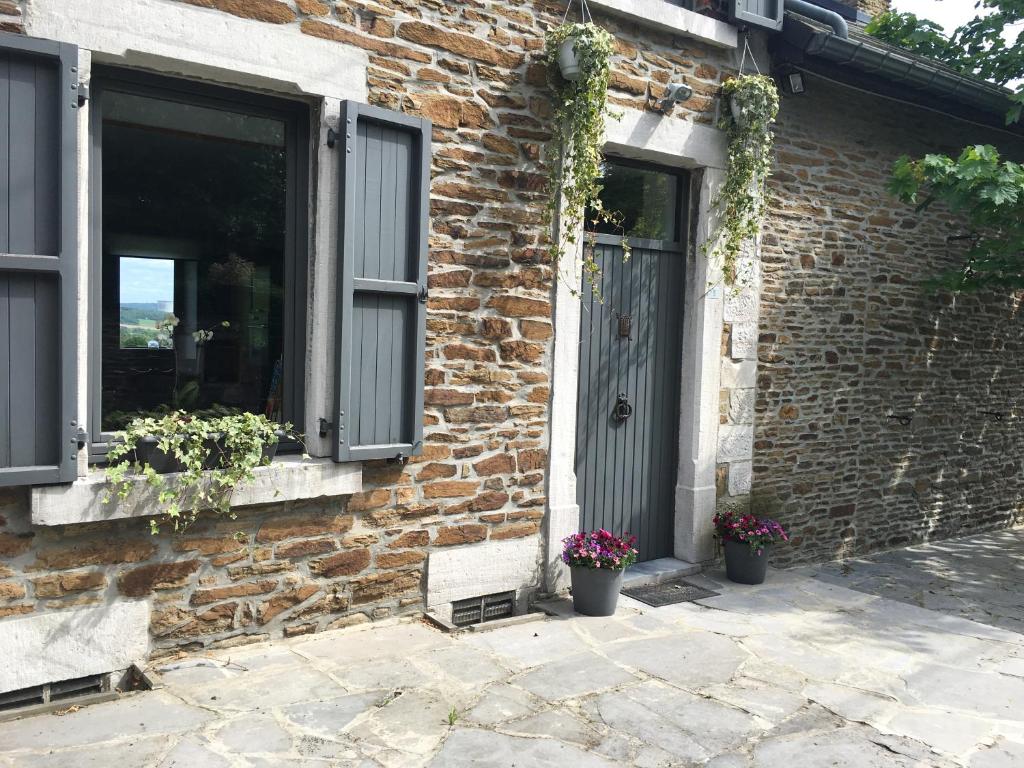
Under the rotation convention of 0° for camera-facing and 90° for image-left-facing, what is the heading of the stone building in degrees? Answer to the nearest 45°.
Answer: approximately 315°
